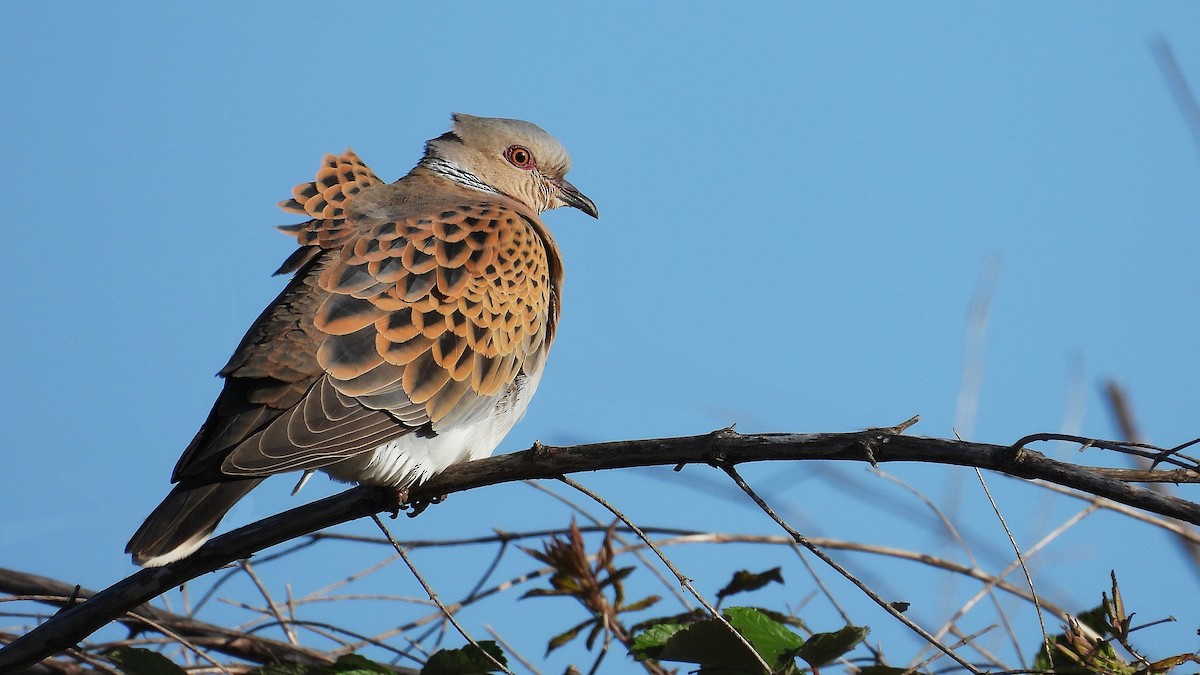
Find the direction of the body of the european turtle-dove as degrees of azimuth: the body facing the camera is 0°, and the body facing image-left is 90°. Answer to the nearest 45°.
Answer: approximately 225°
